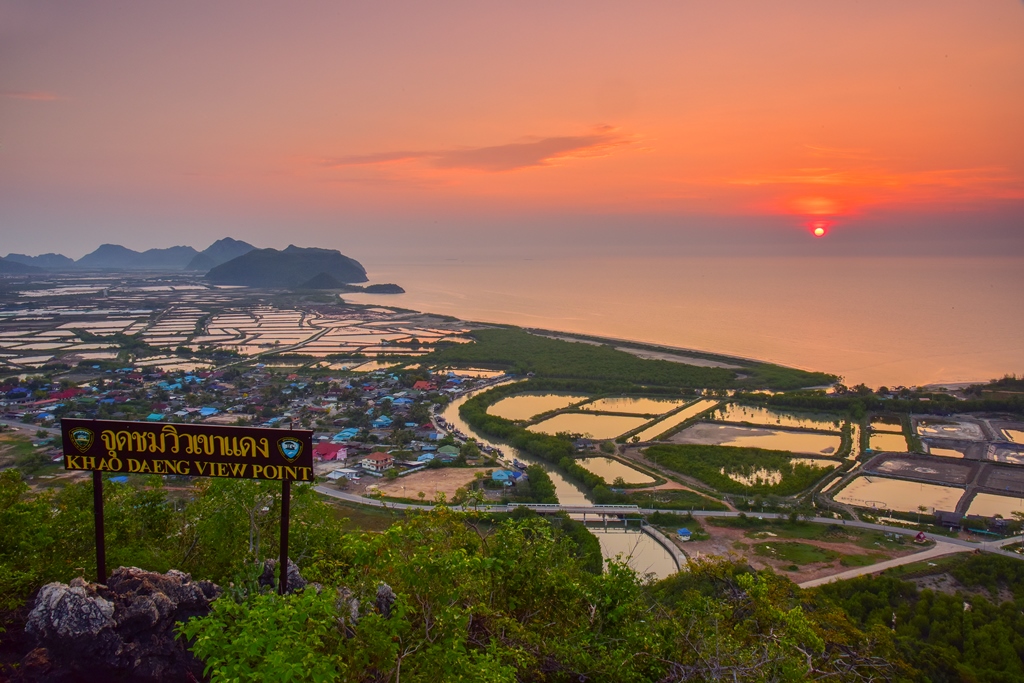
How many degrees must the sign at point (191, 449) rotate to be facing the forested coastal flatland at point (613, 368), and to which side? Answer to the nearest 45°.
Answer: approximately 135° to its left

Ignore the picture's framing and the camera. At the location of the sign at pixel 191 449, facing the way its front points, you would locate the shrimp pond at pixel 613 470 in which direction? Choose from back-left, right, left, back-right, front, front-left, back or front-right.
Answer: back-left

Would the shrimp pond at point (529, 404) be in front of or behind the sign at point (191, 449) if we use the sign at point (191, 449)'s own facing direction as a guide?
behind

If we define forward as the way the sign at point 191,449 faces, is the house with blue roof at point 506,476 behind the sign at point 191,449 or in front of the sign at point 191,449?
behind

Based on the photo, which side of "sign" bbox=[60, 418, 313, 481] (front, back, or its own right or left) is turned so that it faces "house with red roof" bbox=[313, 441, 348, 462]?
back

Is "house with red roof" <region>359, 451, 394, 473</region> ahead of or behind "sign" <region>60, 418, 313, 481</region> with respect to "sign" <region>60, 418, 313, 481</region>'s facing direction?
behind

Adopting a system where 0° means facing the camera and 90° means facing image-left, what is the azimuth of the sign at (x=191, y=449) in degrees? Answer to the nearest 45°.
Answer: approximately 0°

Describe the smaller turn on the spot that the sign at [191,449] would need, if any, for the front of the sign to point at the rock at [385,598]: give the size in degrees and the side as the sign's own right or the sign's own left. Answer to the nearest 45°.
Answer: approximately 90° to the sign's own left
